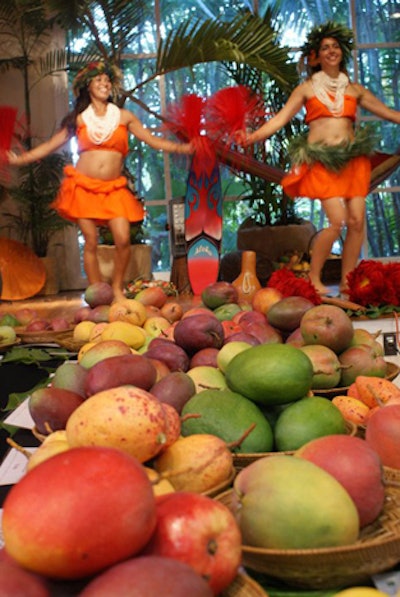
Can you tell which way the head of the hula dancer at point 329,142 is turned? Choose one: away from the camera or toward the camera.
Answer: toward the camera

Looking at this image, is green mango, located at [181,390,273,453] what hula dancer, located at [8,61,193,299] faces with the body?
yes

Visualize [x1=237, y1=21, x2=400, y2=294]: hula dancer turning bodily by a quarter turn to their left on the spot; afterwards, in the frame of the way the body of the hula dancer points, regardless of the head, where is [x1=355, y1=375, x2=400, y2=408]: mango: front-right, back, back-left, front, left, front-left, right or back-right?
right

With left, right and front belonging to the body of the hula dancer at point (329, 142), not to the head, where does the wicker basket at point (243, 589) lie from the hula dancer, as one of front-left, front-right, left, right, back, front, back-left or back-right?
front

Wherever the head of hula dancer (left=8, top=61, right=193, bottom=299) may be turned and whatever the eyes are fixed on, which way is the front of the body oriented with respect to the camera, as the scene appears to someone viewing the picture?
toward the camera

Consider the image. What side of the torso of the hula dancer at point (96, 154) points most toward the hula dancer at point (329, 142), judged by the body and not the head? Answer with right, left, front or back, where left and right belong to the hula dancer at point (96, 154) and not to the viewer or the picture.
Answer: left

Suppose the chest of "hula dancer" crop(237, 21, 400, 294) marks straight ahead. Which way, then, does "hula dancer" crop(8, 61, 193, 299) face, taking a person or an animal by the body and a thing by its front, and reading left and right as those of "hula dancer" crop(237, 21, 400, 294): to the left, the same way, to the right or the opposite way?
the same way

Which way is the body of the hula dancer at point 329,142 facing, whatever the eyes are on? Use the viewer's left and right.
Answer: facing the viewer

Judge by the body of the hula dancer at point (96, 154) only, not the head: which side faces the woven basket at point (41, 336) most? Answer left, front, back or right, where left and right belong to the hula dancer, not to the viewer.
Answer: front

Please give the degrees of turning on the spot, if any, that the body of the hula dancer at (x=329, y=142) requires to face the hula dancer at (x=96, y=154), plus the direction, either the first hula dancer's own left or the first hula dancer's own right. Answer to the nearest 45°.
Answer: approximately 90° to the first hula dancer's own right

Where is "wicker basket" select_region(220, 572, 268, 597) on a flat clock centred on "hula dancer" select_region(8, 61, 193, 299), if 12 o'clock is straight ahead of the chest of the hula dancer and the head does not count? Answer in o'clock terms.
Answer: The wicker basket is roughly at 12 o'clock from the hula dancer.

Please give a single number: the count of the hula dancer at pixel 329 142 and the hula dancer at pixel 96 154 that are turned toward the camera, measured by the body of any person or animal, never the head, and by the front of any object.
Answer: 2

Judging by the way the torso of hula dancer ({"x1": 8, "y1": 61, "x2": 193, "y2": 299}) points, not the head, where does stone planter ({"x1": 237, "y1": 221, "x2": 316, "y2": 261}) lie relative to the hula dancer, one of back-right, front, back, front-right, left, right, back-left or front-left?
back-left

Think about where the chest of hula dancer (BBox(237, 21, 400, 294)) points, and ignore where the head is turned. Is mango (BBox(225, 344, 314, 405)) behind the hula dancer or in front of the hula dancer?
in front

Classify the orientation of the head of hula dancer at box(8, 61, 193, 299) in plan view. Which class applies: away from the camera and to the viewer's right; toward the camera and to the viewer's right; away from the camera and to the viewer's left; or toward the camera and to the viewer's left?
toward the camera and to the viewer's right

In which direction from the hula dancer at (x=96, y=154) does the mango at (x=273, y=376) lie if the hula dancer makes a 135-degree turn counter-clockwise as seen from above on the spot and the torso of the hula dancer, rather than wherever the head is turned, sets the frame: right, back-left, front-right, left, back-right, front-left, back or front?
back-right

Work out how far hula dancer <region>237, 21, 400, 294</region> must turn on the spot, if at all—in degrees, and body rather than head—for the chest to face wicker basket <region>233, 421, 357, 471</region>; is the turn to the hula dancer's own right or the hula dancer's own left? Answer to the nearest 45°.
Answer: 0° — they already face it

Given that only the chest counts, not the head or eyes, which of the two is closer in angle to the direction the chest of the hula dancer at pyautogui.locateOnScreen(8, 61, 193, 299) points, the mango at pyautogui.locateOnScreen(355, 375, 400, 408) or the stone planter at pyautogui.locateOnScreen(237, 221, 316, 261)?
the mango
